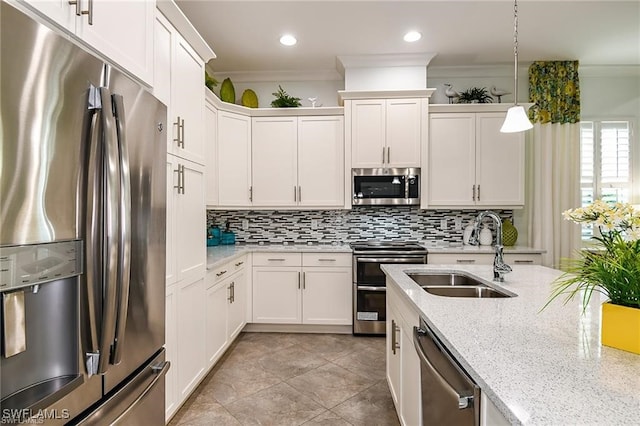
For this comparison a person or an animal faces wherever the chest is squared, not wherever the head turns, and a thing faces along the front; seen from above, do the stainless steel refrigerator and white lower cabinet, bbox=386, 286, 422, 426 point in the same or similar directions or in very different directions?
very different directions

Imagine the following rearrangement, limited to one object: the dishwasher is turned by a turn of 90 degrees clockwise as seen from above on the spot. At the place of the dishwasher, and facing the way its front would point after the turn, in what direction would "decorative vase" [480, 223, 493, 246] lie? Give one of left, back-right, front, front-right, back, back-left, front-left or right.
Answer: front-right

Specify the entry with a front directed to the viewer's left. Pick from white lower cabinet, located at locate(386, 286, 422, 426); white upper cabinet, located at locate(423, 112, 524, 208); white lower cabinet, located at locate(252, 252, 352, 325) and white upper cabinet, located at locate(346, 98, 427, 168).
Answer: white lower cabinet, located at locate(386, 286, 422, 426)

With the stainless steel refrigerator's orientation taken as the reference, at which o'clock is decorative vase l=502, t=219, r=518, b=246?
The decorative vase is roughly at 10 o'clock from the stainless steel refrigerator.

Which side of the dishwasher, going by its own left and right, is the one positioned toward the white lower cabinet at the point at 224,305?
right

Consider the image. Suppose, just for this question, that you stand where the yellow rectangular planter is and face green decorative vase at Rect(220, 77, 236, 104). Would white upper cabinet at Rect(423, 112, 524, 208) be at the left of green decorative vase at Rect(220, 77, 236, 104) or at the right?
right

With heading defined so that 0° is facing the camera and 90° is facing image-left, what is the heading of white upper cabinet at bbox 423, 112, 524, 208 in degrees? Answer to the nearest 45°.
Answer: approximately 0°

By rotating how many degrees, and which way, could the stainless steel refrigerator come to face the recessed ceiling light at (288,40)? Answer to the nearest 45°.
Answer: approximately 90° to its left

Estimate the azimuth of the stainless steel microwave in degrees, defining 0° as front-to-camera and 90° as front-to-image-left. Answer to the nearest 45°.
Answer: approximately 0°

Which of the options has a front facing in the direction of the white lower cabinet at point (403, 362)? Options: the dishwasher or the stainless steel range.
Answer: the stainless steel range

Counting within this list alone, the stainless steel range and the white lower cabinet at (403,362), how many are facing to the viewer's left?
1

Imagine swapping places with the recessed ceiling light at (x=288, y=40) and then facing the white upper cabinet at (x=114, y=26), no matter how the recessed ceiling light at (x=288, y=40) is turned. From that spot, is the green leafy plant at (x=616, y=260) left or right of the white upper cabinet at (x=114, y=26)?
left

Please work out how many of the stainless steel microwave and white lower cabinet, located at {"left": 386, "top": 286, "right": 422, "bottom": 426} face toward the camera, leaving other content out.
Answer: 1
